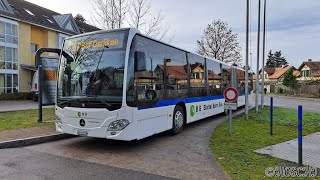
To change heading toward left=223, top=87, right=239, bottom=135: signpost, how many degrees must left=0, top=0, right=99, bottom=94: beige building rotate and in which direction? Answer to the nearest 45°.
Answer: approximately 45° to its right

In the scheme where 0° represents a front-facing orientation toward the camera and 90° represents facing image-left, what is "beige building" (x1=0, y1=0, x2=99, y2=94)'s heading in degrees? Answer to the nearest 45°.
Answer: approximately 315°

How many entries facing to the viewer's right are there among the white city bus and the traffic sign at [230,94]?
0

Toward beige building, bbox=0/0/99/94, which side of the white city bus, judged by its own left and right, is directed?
right

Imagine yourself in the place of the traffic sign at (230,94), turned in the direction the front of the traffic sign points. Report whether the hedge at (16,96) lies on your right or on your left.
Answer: on your right

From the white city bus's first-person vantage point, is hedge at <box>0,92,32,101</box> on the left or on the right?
on its right

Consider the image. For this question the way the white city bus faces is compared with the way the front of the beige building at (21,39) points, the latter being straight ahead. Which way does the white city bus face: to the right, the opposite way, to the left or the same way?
to the right

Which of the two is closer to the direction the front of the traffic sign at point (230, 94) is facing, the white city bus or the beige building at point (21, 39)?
the white city bus
